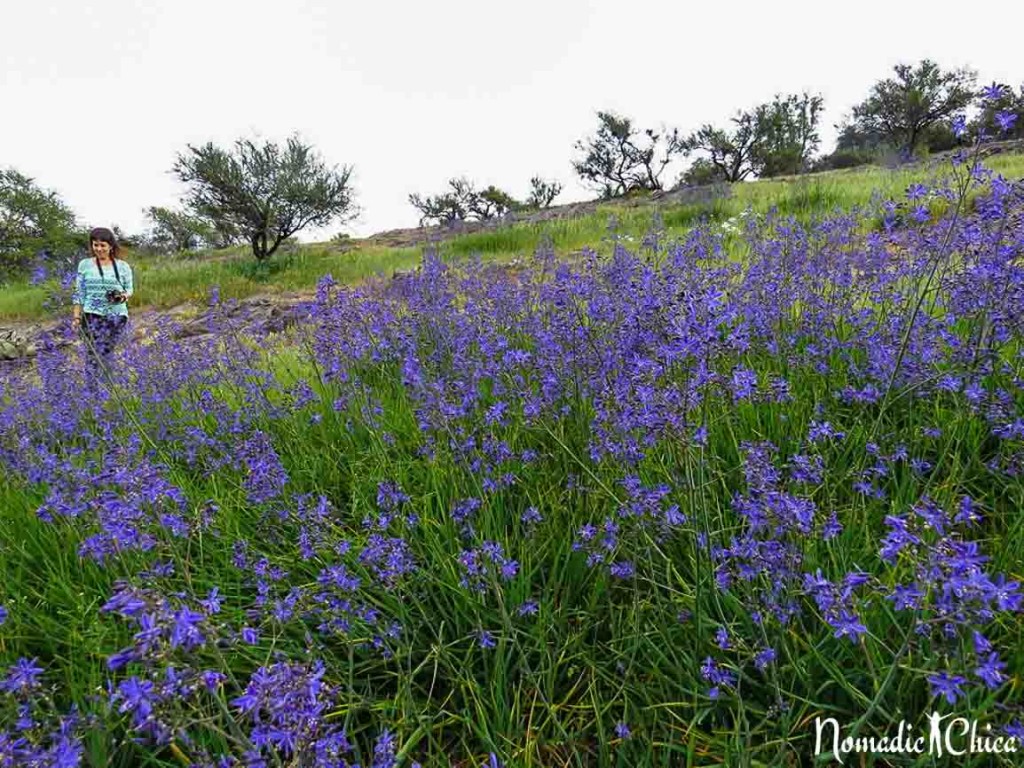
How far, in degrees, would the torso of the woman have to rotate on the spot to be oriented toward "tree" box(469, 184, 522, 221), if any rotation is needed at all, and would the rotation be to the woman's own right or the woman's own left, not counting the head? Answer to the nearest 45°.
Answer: approximately 135° to the woman's own left

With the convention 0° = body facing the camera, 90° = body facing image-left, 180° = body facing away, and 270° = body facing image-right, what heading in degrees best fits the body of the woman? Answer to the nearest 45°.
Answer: approximately 0°

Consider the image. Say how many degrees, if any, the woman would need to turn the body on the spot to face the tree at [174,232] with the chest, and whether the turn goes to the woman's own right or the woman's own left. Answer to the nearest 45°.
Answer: approximately 180°

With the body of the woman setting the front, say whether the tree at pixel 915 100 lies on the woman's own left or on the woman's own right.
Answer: on the woman's own left

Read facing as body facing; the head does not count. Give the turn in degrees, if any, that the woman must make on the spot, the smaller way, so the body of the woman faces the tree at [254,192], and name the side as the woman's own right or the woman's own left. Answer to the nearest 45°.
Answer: approximately 180°

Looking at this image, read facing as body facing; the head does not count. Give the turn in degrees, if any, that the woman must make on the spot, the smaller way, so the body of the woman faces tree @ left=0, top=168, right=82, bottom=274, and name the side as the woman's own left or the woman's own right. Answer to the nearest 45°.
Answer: approximately 180°

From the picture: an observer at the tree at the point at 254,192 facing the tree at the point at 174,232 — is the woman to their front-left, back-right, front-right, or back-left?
back-left
